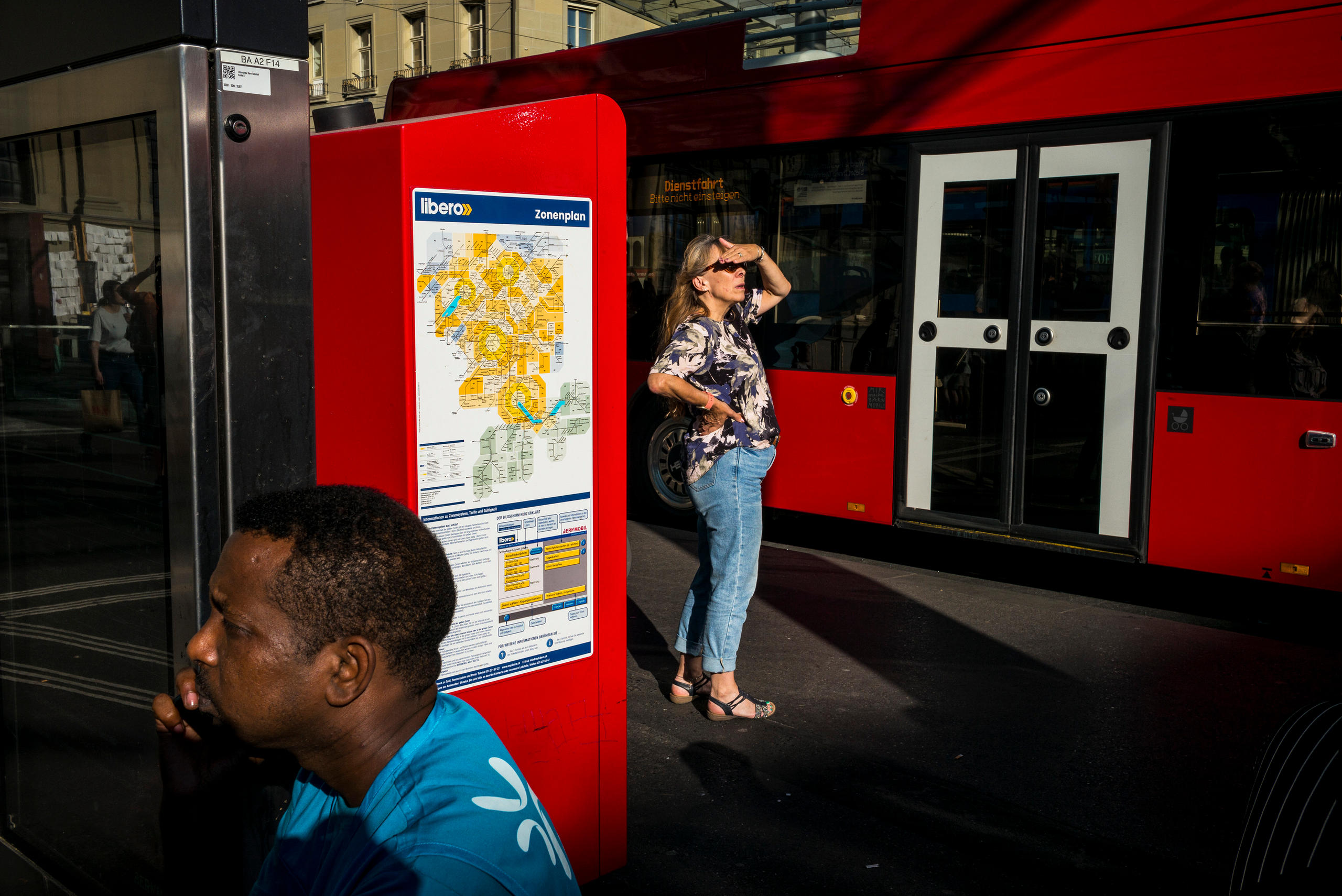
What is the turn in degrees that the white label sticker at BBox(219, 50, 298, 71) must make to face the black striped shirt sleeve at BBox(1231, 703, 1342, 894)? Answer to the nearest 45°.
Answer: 0° — it already faces it

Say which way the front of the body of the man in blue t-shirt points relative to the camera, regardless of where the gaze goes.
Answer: to the viewer's left

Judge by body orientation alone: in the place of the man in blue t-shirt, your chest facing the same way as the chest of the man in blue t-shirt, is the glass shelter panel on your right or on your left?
on your right

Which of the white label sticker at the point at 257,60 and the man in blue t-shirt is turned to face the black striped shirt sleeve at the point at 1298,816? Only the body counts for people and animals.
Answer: the white label sticker

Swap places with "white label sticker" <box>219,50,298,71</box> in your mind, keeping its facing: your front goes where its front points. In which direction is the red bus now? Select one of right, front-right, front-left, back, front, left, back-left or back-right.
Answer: left

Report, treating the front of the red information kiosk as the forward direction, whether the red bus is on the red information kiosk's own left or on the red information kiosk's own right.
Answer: on the red information kiosk's own left

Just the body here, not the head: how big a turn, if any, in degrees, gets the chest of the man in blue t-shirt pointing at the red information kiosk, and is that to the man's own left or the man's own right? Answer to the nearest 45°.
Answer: approximately 90° to the man's own right

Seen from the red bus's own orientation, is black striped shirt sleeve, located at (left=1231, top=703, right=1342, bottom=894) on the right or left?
on its right

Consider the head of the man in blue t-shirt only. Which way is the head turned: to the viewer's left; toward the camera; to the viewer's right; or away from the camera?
to the viewer's left
